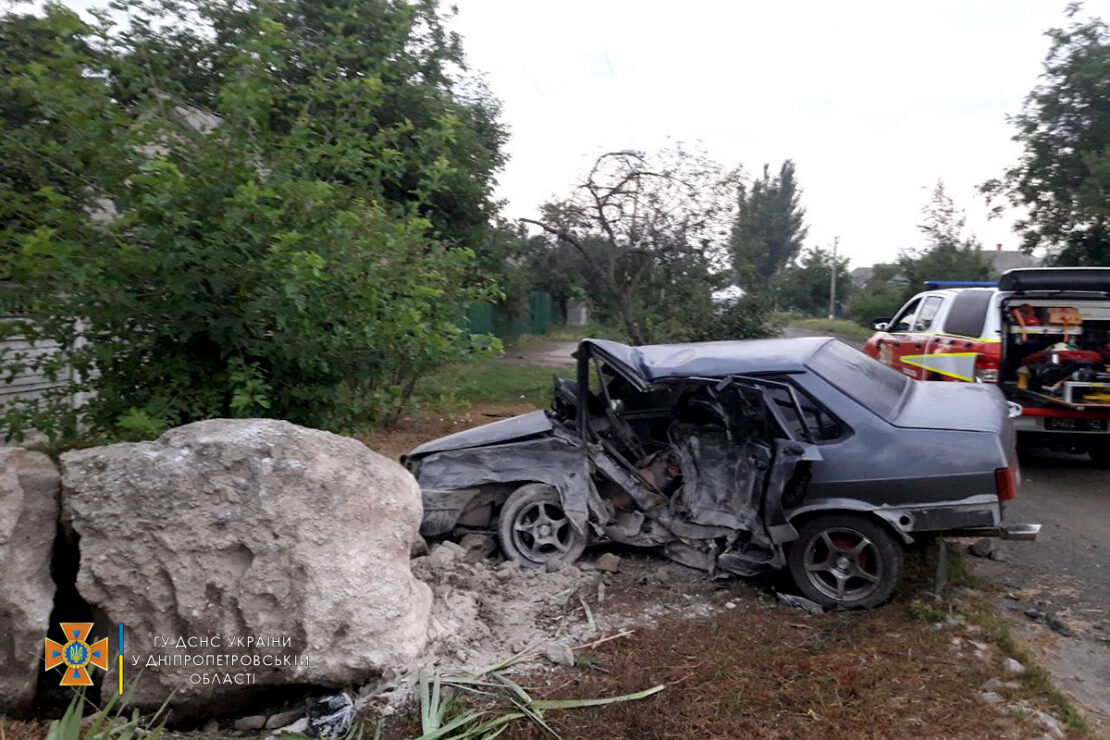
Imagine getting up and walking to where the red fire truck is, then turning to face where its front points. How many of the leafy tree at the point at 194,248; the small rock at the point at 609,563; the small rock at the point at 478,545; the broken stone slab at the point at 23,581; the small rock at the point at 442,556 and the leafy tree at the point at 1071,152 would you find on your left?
5

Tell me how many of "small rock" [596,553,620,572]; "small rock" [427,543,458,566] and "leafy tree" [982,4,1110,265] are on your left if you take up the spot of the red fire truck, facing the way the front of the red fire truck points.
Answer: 2

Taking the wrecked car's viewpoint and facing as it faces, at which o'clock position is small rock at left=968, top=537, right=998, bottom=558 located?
The small rock is roughly at 5 o'clock from the wrecked car.

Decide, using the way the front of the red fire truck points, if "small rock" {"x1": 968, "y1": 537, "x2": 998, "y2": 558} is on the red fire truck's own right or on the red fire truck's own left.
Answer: on the red fire truck's own left

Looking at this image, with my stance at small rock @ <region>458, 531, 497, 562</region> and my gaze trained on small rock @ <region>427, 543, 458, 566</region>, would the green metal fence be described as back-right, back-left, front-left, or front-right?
back-right

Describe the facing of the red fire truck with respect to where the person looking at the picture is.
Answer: facing away from the viewer and to the left of the viewer

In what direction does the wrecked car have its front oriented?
to the viewer's left

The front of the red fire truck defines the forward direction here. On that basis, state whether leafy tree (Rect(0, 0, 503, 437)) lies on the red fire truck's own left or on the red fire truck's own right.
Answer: on the red fire truck's own left

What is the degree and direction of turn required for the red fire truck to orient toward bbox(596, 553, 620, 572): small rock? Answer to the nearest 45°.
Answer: approximately 90° to its left

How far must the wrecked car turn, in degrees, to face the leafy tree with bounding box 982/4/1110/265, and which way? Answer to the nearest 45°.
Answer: approximately 135° to its right

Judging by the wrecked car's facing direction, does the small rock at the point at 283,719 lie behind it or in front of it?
in front

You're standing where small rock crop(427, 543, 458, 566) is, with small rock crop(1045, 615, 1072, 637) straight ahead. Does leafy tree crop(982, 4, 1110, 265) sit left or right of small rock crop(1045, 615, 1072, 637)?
left

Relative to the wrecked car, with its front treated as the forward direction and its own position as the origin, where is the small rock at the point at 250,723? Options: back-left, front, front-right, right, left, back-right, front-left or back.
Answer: front-left

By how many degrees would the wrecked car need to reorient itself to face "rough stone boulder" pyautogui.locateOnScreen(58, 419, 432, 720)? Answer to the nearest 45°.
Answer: approximately 45° to its left

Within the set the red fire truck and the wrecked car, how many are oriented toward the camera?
0

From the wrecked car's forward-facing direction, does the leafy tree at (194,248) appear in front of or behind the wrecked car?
in front
